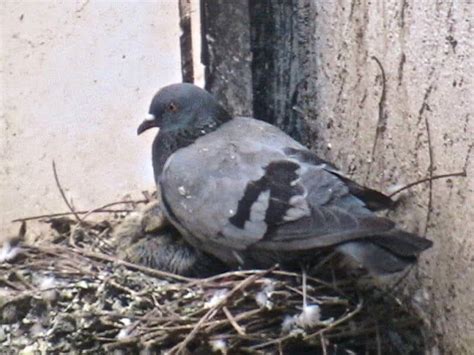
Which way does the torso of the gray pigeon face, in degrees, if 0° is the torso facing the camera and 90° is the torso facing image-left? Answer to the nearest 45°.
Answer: approximately 90°

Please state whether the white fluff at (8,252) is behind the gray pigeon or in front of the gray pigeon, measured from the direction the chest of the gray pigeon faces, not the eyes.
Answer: in front
